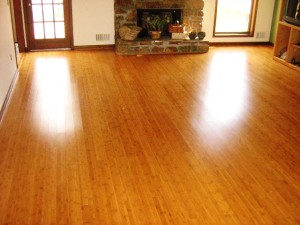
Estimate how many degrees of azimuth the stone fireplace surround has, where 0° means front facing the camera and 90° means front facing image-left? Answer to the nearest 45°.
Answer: approximately 0°

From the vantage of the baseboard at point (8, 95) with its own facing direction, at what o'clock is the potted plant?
The potted plant is roughly at 11 o'clock from the baseboard.

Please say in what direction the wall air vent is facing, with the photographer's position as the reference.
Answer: facing the viewer

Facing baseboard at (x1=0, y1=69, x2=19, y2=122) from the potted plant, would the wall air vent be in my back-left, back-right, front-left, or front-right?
front-right

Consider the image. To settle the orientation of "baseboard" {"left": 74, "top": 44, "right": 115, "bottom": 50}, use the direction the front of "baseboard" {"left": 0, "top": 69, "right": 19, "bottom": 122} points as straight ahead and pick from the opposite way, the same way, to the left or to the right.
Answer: to the right

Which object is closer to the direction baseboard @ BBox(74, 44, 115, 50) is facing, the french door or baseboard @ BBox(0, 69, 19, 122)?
the baseboard

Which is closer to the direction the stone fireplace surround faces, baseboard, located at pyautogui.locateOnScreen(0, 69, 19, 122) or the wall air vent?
the baseboard

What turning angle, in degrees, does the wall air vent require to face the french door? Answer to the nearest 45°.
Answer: approximately 90° to its right

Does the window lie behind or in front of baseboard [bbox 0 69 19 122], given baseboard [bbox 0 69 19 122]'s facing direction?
in front

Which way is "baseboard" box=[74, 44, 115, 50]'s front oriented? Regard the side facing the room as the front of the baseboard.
toward the camera

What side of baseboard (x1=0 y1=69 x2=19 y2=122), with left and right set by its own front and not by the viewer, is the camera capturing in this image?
right

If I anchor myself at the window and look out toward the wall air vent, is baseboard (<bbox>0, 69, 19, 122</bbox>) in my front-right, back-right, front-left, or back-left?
front-left

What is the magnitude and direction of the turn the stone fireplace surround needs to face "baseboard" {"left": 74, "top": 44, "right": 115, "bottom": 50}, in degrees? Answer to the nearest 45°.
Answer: approximately 90° to its right

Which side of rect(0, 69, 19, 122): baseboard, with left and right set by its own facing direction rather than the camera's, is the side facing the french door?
left

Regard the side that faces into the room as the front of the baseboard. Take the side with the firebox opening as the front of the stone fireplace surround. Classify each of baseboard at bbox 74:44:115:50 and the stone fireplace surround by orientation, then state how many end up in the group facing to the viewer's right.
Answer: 0

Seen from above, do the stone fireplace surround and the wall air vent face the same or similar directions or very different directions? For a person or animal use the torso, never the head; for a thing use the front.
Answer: same or similar directions

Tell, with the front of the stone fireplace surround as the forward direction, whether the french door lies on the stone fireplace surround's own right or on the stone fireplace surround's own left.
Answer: on the stone fireplace surround's own right

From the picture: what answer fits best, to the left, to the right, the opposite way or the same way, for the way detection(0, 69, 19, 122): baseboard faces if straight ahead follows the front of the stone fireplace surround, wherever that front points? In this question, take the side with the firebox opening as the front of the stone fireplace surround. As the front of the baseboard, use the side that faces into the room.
to the left
